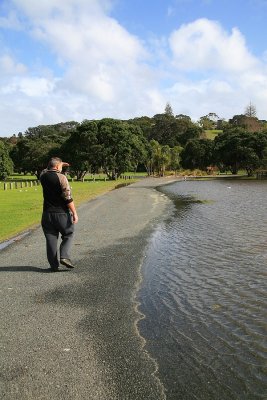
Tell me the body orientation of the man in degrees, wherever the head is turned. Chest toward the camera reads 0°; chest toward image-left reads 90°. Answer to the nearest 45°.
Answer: approximately 225°
